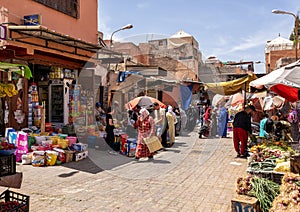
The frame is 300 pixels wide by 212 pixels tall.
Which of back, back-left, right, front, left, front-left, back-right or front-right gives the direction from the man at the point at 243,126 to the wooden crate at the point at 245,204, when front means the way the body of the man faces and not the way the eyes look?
back-right

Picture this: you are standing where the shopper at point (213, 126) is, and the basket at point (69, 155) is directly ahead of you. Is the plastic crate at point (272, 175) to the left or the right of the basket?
left

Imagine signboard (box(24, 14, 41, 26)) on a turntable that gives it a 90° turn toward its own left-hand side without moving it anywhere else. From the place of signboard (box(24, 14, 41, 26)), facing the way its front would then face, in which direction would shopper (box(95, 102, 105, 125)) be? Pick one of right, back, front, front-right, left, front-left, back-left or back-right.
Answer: front-left

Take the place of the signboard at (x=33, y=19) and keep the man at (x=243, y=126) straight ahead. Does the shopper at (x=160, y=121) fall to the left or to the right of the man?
left

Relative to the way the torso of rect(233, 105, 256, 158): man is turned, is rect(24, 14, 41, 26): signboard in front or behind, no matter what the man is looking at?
behind

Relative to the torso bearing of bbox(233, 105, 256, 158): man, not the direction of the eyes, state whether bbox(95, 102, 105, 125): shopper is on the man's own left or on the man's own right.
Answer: on the man's own left

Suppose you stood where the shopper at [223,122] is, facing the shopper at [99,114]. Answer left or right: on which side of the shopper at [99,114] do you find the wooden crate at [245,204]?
left

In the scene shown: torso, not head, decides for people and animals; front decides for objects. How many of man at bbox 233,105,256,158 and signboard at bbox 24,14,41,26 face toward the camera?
1

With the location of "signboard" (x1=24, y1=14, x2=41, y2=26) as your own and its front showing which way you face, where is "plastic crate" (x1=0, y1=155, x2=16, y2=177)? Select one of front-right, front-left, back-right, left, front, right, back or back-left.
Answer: front

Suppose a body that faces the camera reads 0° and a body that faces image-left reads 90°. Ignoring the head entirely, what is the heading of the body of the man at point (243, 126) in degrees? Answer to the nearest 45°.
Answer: approximately 225°

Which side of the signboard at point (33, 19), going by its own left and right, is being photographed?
front

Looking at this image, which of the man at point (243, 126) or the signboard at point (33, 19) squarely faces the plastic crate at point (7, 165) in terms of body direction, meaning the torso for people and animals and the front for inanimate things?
the signboard

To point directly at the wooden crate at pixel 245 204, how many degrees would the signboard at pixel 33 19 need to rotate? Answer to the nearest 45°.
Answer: approximately 45° to its left
